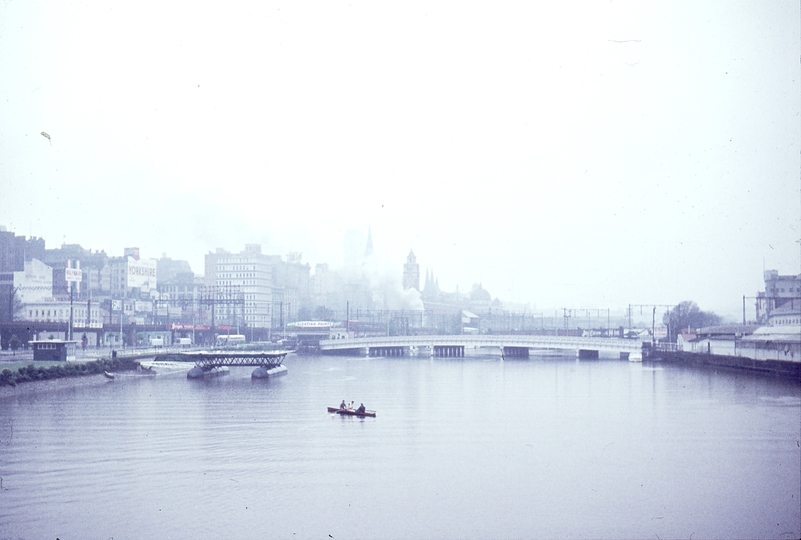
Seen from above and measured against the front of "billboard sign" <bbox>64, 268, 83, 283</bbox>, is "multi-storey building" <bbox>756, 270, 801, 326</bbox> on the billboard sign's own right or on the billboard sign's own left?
on the billboard sign's own left

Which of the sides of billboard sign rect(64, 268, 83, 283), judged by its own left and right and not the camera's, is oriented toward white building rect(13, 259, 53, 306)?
right

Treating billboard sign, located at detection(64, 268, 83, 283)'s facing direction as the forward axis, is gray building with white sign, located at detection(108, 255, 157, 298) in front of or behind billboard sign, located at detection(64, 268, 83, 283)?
behind

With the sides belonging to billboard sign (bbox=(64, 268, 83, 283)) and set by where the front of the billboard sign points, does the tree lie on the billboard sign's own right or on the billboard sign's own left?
on the billboard sign's own left

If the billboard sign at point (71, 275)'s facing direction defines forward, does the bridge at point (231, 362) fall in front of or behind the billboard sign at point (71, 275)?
in front

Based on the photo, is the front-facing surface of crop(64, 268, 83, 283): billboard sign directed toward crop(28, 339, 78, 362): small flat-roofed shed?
yes

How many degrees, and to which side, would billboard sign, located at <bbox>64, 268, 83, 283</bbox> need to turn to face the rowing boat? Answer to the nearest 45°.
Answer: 0° — it already faces it

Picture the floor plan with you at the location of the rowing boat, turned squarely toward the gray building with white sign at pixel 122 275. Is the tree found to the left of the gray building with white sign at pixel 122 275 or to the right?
right

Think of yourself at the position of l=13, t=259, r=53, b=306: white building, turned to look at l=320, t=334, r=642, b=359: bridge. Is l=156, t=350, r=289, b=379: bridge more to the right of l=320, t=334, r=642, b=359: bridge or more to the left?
right

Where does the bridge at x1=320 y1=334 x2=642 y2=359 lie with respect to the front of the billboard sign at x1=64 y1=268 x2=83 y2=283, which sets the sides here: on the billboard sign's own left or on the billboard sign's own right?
on the billboard sign's own left
